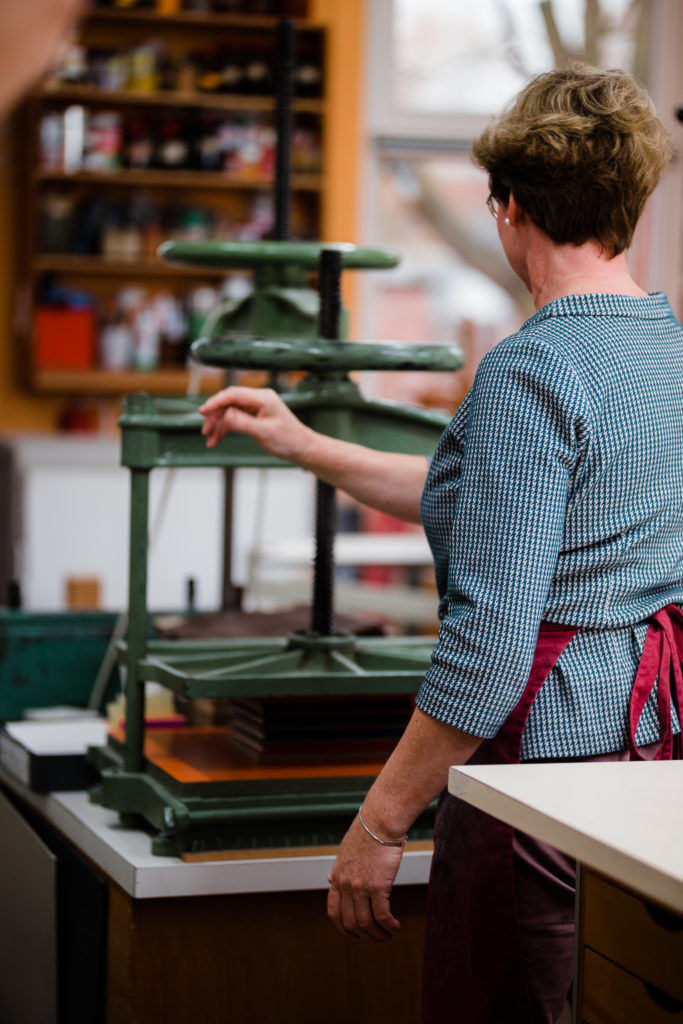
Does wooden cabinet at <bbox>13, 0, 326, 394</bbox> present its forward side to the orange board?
yes

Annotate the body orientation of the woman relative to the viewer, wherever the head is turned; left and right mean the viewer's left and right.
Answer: facing away from the viewer and to the left of the viewer

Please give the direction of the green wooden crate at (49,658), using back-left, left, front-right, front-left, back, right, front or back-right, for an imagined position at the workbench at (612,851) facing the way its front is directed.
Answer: right

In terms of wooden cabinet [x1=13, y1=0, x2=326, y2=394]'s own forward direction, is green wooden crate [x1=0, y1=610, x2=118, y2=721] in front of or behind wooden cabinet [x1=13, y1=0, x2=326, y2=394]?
in front

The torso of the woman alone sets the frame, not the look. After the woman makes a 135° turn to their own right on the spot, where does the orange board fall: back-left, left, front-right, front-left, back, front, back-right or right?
back-left

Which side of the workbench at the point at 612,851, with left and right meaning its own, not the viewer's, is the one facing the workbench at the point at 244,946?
right

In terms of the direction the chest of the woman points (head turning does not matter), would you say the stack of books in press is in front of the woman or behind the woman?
in front

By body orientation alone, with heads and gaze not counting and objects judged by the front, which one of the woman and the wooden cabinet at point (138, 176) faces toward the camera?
the wooden cabinet

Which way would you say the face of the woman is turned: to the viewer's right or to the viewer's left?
to the viewer's left

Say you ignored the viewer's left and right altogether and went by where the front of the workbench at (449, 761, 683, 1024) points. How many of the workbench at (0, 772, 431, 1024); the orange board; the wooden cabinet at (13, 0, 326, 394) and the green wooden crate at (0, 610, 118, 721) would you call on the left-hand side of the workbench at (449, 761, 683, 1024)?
0

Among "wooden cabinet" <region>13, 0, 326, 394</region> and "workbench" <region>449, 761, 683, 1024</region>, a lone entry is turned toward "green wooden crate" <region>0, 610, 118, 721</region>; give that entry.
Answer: the wooden cabinet

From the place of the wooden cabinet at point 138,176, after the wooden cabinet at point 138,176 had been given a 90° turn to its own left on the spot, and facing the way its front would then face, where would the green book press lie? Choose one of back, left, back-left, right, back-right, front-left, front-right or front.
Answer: right

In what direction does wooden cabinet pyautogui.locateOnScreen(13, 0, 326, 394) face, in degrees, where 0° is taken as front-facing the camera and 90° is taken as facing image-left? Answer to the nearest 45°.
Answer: approximately 0°

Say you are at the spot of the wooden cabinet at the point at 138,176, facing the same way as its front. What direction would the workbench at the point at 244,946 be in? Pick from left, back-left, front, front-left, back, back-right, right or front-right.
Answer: front

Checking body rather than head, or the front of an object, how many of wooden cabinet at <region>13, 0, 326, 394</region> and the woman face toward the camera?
1
